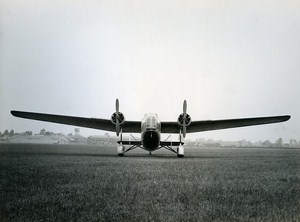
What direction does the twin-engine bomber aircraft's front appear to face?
toward the camera
